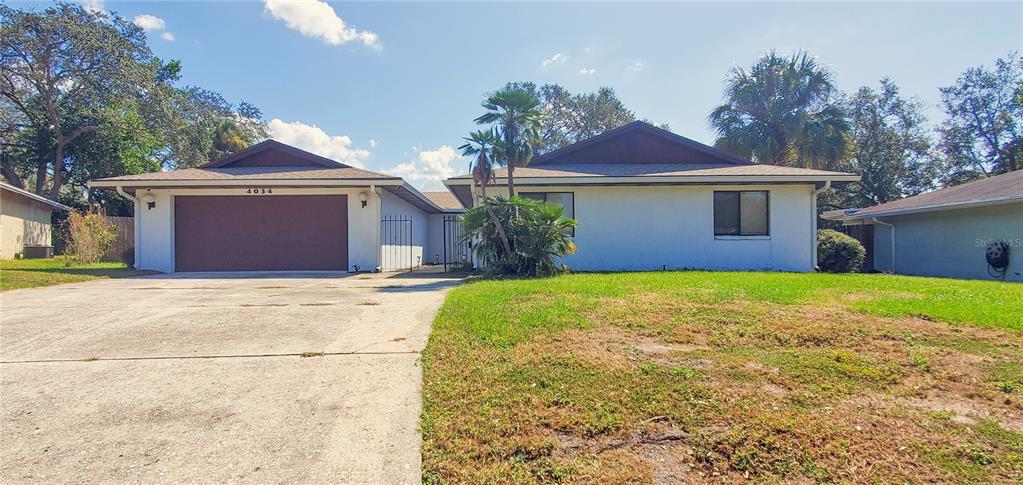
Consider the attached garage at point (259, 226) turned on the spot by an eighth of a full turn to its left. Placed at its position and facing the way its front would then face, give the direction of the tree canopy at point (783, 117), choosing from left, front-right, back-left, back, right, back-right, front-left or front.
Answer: front-left

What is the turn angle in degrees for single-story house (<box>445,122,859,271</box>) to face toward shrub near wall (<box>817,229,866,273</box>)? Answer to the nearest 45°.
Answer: approximately 90° to its left

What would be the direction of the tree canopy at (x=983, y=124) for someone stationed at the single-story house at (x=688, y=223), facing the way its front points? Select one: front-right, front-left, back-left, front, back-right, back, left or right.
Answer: back-left

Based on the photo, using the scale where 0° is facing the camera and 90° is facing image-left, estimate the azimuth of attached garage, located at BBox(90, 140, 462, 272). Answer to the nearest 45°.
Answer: approximately 0°

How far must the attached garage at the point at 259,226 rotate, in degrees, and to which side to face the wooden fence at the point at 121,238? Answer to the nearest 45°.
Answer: approximately 135° to its right

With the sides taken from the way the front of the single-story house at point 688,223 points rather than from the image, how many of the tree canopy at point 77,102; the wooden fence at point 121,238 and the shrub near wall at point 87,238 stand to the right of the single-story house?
3

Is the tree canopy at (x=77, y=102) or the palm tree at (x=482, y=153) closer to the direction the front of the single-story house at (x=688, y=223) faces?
the palm tree

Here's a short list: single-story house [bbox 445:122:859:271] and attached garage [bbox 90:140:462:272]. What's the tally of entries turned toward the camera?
2

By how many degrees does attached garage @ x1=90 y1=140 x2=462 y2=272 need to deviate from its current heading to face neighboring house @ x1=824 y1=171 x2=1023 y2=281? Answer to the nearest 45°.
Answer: approximately 45° to its left

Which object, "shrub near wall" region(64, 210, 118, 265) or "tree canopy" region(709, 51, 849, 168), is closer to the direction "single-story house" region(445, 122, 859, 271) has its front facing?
the shrub near wall

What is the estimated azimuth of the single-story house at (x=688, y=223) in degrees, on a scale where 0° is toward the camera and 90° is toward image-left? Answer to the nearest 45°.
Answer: approximately 0°

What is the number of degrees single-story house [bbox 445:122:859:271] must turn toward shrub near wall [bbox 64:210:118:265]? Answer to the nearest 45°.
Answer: approximately 90° to its right

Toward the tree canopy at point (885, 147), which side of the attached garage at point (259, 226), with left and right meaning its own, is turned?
left
